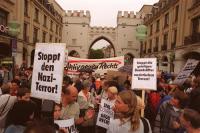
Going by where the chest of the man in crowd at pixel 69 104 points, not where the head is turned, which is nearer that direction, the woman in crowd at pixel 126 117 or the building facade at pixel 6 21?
the woman in crowd

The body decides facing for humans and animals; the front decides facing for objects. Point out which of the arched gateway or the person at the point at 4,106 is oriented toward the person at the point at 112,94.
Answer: the arched gateway

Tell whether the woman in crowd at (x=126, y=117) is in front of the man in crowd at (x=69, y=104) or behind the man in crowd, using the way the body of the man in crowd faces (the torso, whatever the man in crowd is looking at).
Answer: in front

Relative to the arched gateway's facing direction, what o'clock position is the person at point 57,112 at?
The person is roughly at 12 o'clock from the arched gateway.

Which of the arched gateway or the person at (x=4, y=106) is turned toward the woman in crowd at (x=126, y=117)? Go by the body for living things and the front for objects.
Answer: the arched gateway

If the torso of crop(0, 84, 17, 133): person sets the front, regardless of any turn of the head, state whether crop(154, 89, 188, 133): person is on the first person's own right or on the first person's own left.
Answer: on the first person's own right

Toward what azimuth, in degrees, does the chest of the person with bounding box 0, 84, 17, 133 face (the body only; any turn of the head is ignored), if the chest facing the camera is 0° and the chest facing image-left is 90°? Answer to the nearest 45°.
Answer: approximately 180°

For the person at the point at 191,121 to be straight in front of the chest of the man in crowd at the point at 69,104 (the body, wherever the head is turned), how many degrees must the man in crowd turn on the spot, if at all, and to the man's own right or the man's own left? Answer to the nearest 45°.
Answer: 0° — they already face them
